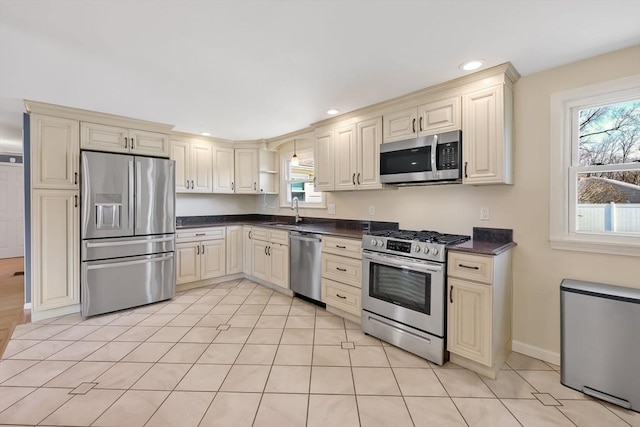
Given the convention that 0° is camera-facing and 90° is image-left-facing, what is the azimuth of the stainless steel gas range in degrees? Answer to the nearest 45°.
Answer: approximately 45°

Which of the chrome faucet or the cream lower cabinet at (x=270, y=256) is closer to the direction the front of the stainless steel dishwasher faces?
the cream lower cabinet

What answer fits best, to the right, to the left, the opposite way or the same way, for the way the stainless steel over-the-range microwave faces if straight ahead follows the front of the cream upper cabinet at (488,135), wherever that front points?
the same way

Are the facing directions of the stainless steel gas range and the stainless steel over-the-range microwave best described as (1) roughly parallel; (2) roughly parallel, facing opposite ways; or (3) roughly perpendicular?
roughly parallel

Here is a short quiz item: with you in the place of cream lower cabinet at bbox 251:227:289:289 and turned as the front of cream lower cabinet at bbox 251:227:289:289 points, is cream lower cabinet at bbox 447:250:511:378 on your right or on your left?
on your left

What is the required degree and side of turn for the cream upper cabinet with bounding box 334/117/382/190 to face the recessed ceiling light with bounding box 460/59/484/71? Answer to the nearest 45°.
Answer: approximately 90° to its left

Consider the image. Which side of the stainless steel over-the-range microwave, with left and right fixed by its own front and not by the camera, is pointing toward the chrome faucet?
right

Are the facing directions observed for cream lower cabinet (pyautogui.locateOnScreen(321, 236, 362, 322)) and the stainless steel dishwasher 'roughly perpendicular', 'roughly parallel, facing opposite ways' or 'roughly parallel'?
roughly parallel

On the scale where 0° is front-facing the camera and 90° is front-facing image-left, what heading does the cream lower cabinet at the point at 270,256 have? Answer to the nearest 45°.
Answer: approximately 45°

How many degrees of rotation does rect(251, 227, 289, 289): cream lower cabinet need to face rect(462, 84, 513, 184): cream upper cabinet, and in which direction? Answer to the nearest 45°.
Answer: approximately 90° to its left

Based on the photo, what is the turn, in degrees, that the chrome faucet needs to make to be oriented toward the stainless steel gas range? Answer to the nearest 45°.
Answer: approximately 90° to its left

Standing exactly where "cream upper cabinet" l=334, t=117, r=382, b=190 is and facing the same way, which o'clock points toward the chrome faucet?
The chrome faucet is roughly at 3 o'clock from the cream upper cabinet.

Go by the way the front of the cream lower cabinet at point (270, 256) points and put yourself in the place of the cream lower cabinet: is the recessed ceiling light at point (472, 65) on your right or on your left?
on your left
